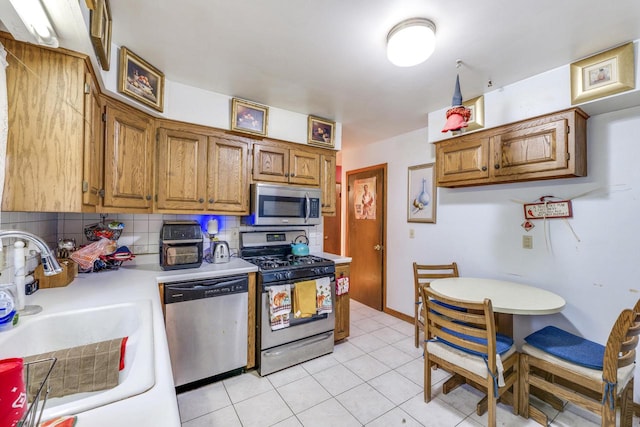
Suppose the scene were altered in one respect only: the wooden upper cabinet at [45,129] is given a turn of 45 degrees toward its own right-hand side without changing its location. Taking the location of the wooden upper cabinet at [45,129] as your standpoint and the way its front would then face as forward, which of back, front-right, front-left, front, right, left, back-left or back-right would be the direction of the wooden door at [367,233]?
front-left

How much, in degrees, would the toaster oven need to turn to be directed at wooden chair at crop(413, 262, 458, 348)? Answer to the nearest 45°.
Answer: approximately 90° to its left

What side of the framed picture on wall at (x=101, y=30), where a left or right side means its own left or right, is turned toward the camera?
right

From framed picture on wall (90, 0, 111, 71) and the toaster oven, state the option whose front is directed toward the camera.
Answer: the toaster oven

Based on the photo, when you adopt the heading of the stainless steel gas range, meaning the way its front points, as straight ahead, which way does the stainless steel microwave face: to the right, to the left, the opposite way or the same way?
the same way

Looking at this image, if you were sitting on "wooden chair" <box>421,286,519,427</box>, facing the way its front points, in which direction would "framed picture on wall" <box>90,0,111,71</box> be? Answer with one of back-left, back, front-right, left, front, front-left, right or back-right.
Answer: back

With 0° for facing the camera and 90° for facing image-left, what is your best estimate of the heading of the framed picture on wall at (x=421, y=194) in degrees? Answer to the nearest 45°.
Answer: approximately 45°

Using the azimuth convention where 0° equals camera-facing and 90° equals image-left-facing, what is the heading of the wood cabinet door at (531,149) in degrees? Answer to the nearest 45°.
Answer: approximately 45°

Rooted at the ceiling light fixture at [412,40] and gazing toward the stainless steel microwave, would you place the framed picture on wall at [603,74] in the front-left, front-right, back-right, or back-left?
back-right

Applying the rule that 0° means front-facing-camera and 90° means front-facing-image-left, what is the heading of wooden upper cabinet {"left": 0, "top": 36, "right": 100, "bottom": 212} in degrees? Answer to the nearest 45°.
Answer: approximately 270°

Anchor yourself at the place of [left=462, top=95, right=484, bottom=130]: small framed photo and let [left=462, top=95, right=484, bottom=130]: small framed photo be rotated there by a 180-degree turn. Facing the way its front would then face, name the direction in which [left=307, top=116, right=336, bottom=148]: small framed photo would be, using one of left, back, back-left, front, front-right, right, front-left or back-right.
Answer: back-left
